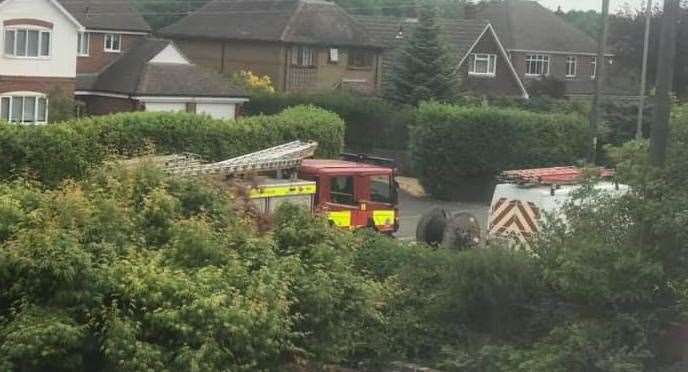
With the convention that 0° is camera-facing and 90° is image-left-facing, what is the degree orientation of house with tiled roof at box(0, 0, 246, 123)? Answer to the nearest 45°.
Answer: approximately 0°

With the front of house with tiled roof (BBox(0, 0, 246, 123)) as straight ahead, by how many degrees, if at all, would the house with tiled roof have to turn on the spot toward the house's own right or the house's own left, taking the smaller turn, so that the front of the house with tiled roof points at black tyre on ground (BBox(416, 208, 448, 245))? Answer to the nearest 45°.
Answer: approximately 45° to the house's own left

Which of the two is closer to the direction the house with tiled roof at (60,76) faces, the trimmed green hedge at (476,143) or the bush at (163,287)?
the bush

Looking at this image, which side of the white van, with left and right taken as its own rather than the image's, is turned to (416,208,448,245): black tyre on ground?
left

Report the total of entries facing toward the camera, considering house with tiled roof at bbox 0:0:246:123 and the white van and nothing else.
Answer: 1

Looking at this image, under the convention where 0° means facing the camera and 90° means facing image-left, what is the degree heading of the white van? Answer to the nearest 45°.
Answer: approximately 225°

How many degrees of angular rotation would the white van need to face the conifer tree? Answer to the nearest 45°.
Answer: approximately 45° to its left

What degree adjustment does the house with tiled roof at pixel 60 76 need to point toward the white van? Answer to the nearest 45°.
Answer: approximately 45° to its left

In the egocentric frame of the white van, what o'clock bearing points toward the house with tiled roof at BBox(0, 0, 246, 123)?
The house with tiled roof is roughly at 9 o'clock from the white van.

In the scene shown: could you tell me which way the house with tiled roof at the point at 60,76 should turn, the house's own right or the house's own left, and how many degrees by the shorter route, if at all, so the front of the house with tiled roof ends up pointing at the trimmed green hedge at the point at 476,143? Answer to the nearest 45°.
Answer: approximately 45° to the house's own left

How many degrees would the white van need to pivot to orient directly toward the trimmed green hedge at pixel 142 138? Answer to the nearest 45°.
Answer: approximately 135° to its left

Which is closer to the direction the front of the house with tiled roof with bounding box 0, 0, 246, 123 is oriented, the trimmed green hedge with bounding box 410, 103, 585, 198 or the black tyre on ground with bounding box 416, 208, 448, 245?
the black tyre on ground

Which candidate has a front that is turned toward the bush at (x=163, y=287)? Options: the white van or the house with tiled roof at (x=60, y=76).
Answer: the house with tiled roof

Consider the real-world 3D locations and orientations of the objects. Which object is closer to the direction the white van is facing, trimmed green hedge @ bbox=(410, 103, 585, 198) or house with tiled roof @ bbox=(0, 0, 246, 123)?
the trimmed green hedge
